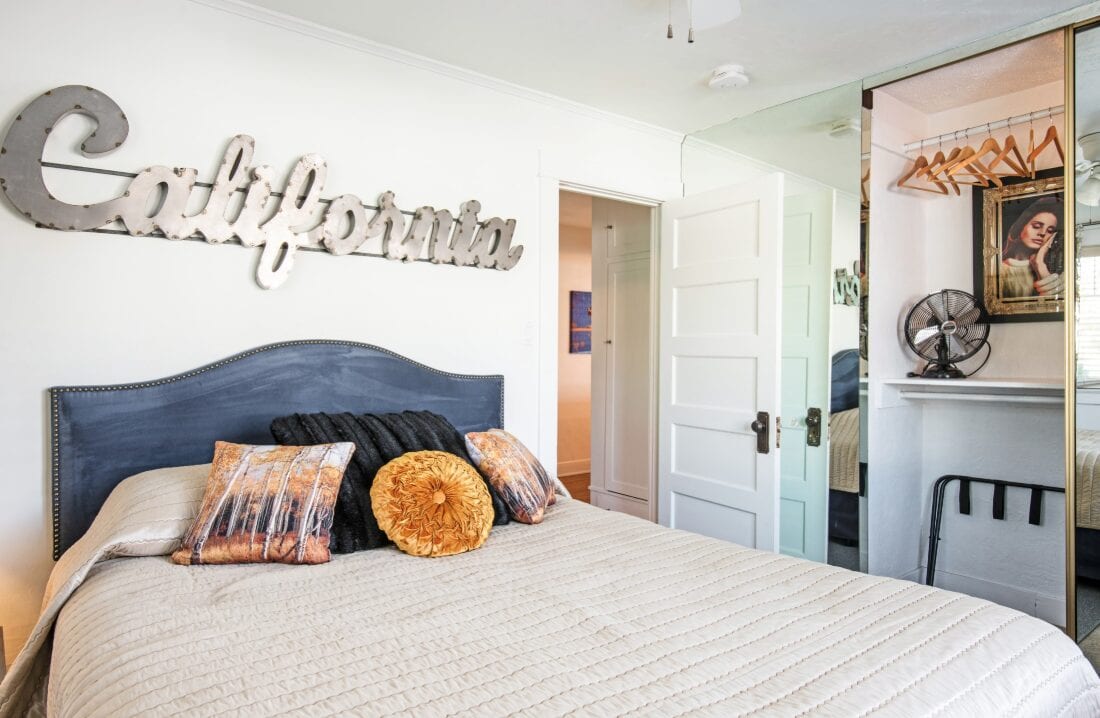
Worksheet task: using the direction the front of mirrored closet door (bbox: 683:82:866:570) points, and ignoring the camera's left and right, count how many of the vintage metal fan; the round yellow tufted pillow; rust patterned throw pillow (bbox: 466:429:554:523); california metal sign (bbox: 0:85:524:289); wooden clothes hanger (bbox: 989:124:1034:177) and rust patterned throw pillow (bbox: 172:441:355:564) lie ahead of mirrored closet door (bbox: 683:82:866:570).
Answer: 4

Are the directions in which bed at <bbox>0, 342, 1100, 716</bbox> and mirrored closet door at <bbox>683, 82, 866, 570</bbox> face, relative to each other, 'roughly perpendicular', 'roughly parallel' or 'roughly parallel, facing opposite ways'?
roughly perpendicular

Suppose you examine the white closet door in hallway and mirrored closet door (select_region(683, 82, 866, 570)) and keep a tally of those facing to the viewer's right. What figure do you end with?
0

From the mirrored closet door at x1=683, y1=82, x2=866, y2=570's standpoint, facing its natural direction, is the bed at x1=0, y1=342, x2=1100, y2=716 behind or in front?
in front

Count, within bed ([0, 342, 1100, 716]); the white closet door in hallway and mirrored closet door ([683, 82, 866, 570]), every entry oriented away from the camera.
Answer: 0

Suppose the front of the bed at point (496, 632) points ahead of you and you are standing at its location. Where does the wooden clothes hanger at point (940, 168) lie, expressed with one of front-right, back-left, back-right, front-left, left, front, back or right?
left

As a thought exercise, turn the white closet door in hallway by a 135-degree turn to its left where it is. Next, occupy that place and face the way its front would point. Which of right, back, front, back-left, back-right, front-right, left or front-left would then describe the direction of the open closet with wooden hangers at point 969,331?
front-right

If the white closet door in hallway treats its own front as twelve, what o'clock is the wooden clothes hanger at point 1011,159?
The wooden clothes hanger is roughly at 9 o'clock from the white closet door in hallway.

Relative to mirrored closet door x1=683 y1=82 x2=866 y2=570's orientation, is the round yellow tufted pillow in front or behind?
in front

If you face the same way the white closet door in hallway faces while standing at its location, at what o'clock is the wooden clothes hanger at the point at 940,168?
The wooden clothes hanger is roughly at 9 o'clock from the white closet door in hallway.

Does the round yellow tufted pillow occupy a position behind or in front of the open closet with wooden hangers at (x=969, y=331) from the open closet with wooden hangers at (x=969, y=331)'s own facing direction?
in front

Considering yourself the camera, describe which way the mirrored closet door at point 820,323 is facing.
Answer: facing the viewer and to the left of the viewer

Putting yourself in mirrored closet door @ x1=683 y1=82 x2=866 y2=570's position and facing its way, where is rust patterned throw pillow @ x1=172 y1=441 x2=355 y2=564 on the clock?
The rust patterned throw pillow is roughly at 12 o'clock from the mirrored closet door.

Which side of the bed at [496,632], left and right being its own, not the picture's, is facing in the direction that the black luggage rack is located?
left

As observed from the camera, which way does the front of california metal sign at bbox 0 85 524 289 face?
facing the viewer and to the right of the viewer

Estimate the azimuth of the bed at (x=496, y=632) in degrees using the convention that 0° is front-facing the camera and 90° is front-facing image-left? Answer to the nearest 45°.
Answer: approximately 315°

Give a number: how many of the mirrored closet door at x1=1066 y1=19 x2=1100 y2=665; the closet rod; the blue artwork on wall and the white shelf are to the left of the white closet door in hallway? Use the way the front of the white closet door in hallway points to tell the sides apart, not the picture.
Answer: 3

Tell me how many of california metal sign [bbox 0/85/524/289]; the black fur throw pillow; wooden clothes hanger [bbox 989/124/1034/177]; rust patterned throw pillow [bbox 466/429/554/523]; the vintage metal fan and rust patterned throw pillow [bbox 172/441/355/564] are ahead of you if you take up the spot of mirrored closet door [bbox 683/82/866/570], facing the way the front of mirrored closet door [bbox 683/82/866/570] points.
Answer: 4
